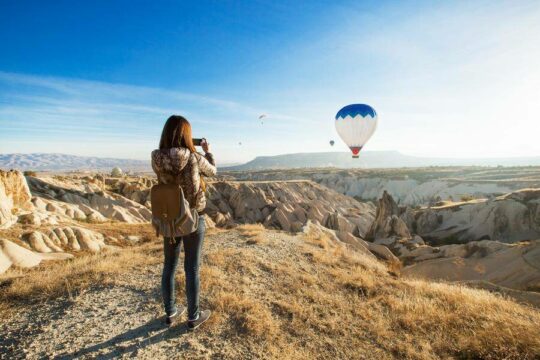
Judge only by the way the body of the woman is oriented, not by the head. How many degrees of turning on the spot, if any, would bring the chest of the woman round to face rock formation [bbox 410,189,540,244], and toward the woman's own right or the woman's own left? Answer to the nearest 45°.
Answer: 0° — they already face it

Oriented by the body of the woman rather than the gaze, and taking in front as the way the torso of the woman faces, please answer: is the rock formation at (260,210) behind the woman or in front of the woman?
in front

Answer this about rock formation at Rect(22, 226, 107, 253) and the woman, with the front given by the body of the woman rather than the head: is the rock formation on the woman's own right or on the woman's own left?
on the woman's own left

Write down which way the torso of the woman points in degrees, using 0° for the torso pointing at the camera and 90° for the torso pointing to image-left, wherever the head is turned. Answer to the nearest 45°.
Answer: approximately 225°

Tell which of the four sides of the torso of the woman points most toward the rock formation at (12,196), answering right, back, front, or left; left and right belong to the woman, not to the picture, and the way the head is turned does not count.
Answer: left

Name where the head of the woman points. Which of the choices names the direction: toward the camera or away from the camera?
away from the camera

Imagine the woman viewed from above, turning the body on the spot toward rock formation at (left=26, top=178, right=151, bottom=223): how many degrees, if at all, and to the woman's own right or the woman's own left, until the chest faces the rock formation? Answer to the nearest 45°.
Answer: approximately 45° to the woman's own left

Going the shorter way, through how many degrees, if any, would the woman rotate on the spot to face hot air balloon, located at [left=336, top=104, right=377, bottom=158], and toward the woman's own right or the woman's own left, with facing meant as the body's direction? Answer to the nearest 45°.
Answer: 0° — they already face it
